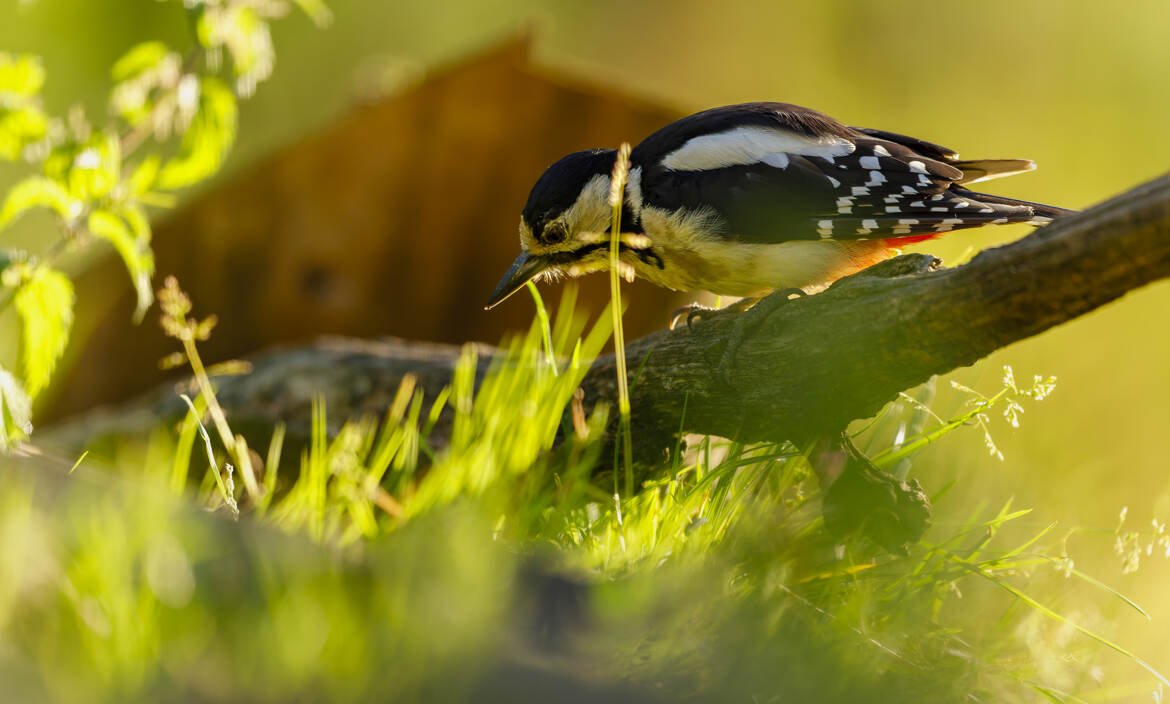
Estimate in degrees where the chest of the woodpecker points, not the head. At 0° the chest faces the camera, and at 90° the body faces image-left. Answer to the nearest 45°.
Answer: approximately 90°

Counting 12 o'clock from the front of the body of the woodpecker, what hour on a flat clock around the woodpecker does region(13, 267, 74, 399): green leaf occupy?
The green leaf is roughly at 11 o'clock from the woodpecker.

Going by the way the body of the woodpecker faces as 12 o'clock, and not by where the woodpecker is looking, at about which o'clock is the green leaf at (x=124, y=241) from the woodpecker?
The green leaf is roughly at 11 o'clock from the woodpecker.

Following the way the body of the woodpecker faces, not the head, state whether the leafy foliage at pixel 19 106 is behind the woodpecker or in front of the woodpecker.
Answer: in front

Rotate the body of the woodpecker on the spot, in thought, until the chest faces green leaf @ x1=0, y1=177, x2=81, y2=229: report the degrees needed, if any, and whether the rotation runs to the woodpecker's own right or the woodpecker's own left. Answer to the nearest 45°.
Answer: approximately 45° to the woodpecker's own left

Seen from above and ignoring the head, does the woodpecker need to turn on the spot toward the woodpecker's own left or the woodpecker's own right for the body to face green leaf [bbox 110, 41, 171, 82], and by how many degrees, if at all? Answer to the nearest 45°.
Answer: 0° — it already faces it

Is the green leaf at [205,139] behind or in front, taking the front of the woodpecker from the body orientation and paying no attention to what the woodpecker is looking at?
in front
